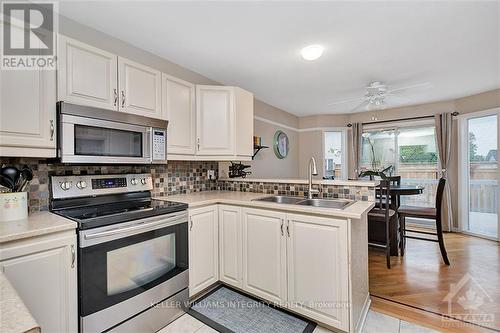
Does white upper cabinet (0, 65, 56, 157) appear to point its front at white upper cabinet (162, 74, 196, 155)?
no

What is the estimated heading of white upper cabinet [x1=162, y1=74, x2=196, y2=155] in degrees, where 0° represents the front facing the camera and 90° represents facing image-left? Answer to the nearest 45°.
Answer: approximately 315°

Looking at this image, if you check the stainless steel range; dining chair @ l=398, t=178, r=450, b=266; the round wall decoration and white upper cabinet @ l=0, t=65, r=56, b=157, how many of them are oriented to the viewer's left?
1

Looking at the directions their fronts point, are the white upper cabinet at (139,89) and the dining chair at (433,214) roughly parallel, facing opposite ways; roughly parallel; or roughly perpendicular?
roughly parallel, facing opposite ways

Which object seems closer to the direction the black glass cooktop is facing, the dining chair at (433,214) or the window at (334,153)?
the dining chair

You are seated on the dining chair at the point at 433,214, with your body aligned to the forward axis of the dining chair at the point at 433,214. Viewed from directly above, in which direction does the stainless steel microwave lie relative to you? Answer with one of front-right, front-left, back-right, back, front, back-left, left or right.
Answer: front-left

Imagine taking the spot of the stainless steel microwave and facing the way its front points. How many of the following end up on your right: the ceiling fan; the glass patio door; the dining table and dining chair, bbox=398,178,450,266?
0

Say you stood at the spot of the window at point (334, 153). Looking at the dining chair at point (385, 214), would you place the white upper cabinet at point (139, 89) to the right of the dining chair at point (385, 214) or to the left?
right

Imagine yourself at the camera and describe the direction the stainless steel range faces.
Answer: facing the viewer and to the right of the viewer

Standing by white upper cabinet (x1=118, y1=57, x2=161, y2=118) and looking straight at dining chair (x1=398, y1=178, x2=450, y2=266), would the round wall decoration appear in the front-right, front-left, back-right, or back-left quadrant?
front-left

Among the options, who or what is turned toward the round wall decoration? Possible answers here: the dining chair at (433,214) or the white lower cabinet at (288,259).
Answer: the dining chair

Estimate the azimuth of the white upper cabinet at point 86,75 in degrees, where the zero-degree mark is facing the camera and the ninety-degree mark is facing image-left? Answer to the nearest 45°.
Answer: approximately 315°

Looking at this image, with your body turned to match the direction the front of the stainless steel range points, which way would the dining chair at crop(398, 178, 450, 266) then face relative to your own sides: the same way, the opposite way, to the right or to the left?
the opposite way

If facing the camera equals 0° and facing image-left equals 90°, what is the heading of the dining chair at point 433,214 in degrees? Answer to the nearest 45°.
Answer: approximately 90°
